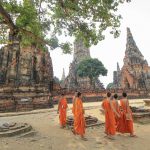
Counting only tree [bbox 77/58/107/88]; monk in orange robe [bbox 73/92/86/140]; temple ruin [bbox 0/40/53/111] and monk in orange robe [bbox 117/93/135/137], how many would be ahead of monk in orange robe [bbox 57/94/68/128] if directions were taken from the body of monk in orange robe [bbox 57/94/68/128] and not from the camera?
2

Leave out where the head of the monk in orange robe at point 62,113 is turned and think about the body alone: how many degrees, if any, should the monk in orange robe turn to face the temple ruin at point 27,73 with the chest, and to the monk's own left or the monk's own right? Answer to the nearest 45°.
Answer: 0° — they already face it

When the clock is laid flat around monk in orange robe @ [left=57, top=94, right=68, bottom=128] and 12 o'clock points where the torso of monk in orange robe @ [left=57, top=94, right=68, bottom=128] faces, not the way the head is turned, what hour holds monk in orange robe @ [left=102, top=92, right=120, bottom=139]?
monk in orange robe @ [left=102, top=92, right=120, bottom=139] is roughly at 5 o'clock from monk in orange robe @ [left=57, top=94, right=68, bottom=128].

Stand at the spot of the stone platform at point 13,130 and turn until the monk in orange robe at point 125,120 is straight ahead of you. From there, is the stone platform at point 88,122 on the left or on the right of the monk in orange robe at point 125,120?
left

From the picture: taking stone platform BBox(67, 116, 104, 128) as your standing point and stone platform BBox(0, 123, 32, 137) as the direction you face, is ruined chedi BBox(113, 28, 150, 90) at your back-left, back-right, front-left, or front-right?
back-right

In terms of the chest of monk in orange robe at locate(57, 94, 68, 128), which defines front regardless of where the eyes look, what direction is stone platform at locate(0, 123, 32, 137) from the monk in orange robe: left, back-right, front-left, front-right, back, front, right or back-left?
back-left

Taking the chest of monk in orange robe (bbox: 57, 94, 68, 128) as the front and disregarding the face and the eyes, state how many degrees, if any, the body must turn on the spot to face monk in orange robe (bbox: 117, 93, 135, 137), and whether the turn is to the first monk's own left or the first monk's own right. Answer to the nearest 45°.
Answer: approximately 135° to the first monk's own right

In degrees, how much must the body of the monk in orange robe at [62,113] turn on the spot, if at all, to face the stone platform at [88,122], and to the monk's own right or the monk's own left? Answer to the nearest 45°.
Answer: approximately 90° to the monk's own right

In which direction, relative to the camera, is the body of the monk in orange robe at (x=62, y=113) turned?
away from the camera

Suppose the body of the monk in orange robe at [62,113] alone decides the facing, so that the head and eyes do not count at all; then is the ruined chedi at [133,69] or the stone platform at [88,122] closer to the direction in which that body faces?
the ruined chedi

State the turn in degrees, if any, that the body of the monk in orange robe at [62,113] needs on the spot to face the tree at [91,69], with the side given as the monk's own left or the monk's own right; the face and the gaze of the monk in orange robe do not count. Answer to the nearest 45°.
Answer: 0° — they already face it
